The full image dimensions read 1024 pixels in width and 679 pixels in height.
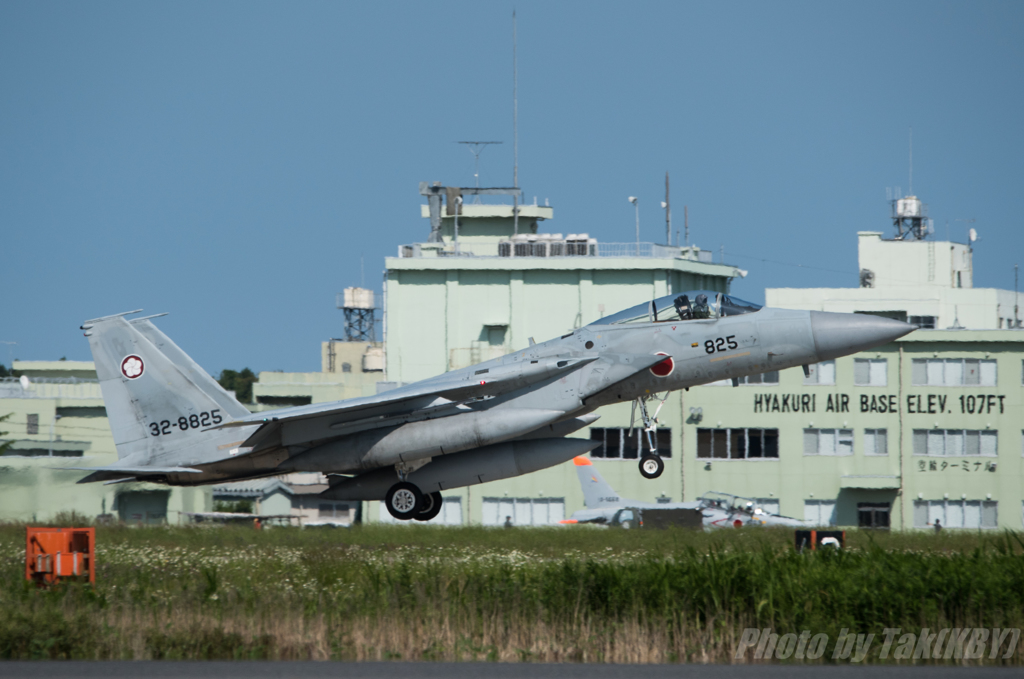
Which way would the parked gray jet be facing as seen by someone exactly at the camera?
facing to the right of the viewer

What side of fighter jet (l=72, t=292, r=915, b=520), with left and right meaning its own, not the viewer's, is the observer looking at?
right

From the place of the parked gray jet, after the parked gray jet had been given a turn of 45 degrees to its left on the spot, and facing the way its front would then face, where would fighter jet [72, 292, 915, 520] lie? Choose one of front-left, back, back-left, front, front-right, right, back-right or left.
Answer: back-right
